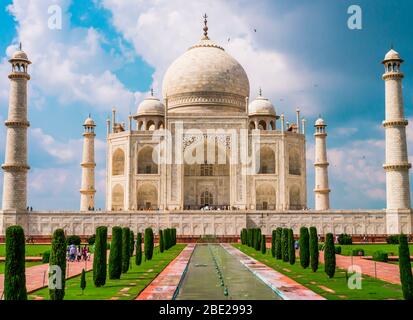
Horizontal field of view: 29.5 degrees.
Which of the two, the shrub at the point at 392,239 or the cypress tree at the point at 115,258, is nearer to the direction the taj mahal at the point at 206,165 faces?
the cypress tree

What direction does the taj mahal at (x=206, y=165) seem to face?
toward the camera

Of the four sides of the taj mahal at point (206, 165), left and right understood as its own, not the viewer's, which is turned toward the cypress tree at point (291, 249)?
front

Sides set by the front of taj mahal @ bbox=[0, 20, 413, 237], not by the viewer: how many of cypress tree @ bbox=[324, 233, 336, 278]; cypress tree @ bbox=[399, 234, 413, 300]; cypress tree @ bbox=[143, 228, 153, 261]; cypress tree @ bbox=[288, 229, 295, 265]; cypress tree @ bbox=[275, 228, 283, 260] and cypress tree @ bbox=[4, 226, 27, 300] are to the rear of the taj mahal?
0

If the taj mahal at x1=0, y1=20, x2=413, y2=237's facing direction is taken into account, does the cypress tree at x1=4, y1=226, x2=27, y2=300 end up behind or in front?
in front

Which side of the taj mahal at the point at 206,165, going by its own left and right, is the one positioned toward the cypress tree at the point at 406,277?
front

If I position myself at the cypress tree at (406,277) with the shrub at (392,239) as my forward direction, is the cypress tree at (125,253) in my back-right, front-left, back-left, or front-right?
front-left

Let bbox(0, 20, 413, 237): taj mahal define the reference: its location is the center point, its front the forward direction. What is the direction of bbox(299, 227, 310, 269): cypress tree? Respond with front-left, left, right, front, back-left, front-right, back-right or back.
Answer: front

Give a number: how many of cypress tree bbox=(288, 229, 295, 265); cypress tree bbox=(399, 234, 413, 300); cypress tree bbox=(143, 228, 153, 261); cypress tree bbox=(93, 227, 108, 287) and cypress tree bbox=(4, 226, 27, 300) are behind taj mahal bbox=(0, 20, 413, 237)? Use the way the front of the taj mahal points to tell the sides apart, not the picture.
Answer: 0

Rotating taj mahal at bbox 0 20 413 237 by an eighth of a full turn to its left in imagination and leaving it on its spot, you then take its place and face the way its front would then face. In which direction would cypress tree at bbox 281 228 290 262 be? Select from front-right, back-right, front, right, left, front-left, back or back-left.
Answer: front-right

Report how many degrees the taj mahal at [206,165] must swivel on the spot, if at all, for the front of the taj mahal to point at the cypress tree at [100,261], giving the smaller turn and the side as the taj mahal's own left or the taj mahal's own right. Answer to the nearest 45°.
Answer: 0° — it already faces it

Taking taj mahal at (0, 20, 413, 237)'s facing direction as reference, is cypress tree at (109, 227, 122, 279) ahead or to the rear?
ahead
